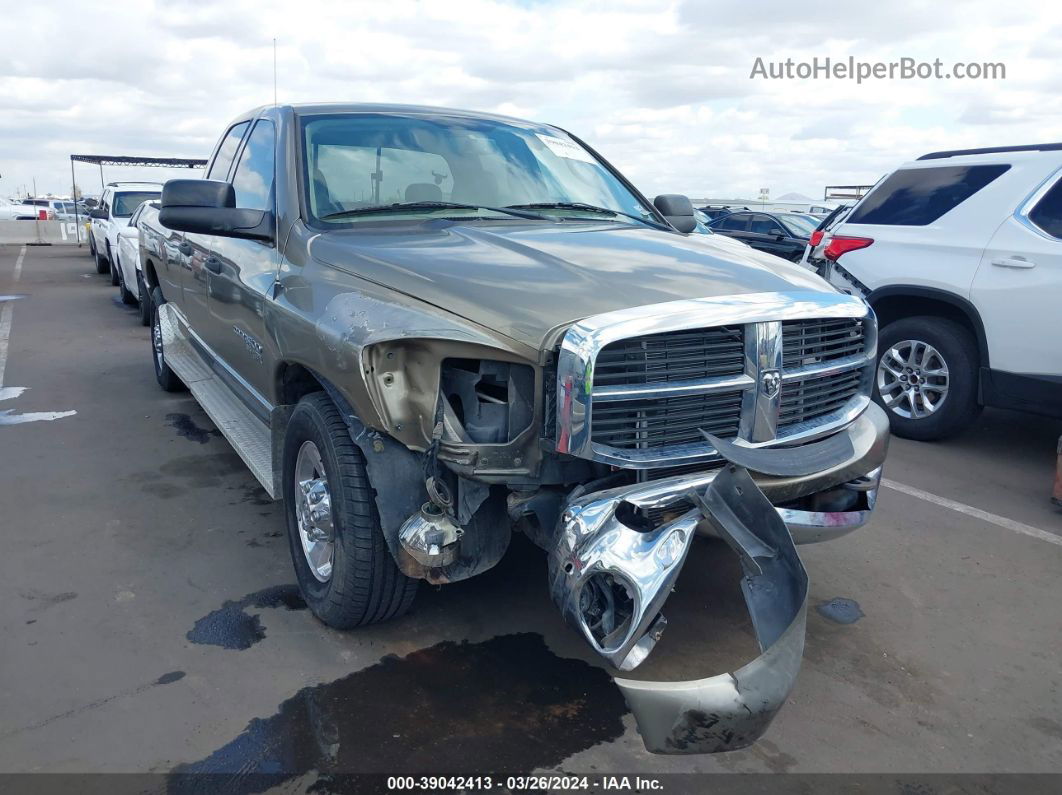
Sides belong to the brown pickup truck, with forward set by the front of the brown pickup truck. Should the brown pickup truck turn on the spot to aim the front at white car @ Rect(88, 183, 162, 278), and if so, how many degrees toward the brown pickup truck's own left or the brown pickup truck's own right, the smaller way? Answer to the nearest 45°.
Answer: approximately 180°

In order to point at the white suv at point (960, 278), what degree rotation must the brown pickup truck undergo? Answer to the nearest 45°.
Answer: approximately 90° to its left

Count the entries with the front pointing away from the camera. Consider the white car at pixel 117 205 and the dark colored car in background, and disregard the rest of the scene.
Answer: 0

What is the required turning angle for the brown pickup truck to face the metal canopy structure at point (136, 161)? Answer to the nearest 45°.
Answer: approximately 180°

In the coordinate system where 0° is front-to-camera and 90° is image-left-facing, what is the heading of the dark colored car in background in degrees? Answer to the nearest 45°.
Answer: approximately 315°

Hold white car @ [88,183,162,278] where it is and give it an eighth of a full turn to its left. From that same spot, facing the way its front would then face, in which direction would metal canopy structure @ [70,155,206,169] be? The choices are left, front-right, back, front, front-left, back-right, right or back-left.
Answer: left

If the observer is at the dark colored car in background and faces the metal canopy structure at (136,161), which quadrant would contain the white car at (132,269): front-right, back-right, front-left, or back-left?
front-left

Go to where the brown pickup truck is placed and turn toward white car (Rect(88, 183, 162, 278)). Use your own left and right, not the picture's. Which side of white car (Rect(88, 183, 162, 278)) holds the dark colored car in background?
right

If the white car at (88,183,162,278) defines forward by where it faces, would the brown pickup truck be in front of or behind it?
in front

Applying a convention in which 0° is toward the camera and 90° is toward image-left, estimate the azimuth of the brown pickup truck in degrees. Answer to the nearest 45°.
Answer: approximately 315°

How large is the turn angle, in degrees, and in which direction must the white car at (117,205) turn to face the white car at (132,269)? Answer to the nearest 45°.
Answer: approximately 45° to its right

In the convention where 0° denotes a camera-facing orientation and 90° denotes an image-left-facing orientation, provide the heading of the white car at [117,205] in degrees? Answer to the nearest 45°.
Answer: approximately 315°

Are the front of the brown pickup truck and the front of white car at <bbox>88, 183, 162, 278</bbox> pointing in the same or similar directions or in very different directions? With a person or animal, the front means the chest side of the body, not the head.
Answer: same or similar directions

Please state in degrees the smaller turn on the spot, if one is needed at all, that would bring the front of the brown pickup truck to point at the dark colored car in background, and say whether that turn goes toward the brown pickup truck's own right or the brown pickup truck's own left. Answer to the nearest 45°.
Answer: approximately 135° to the brown pickup truck's own left
